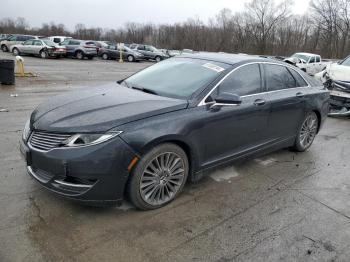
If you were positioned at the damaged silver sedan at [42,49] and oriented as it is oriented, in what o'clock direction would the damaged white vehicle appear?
The damaged white vehicle is roughly at 7 o'clock from the damaged silver sedan.

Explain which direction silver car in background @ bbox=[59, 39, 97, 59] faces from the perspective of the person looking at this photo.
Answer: facing away from the viewer and to the left of the viewer

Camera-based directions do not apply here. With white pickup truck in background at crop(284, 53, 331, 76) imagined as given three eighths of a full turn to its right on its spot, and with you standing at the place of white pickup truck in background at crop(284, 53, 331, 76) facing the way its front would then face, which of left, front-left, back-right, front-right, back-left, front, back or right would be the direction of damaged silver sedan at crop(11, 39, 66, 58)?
left

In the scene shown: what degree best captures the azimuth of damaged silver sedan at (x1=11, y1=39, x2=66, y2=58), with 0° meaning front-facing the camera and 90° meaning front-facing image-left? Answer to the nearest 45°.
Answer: approximately 135°

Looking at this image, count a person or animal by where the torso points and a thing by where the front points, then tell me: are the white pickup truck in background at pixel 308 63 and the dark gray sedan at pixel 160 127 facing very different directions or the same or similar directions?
same or similar directions

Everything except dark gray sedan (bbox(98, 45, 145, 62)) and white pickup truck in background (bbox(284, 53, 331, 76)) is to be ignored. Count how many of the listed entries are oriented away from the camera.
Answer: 0

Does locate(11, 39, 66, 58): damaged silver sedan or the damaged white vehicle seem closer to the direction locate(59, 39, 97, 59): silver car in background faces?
the damaged silver sedan

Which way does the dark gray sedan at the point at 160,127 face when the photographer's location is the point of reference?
facing the viewer and to the left of the viewer

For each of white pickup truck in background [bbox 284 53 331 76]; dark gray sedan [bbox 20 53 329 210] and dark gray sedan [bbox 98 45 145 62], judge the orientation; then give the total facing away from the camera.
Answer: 0

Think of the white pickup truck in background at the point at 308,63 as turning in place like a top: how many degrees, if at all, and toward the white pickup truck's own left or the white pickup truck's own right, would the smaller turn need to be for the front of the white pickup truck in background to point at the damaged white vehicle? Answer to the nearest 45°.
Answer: approximately 45° to the white pickup truck's own left
